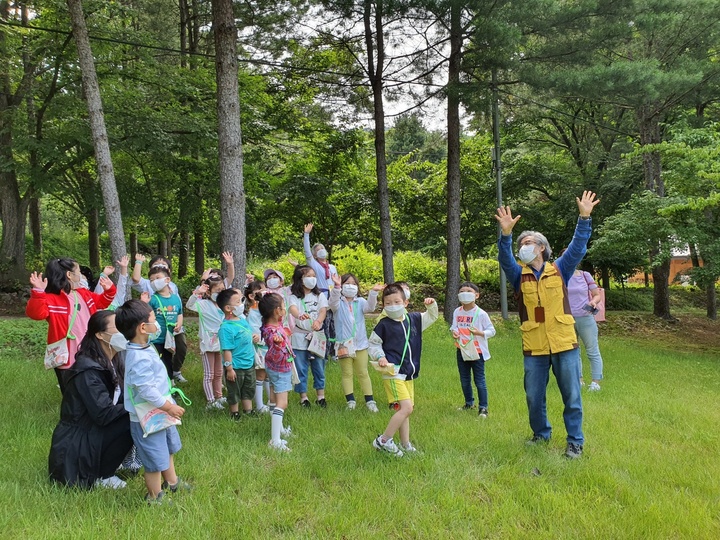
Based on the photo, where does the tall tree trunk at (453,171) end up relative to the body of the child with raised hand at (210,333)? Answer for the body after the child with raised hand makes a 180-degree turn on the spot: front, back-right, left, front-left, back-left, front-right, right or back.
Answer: right

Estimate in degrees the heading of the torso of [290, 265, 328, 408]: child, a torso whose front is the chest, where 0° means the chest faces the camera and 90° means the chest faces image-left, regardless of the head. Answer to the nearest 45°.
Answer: approximately 315°

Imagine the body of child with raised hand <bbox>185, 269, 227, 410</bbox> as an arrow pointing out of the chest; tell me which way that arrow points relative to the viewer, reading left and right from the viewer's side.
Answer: facing the viewer and to the right of the viewer

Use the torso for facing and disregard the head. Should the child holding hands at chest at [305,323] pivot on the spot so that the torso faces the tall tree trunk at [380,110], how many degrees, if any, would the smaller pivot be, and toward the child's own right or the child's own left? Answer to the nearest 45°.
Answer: approximately 135° to the child's own left

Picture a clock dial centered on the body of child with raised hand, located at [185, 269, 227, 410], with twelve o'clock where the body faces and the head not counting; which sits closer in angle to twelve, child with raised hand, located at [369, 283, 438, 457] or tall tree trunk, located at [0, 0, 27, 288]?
the child with raised hand

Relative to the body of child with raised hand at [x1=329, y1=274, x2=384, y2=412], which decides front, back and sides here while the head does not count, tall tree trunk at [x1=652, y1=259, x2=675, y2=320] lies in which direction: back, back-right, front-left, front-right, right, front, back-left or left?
back-left

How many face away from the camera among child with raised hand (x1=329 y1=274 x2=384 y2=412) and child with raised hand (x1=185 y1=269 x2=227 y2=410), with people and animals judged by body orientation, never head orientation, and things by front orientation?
0

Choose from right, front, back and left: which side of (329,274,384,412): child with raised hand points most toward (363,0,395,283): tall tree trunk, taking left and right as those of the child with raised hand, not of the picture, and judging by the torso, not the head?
back
